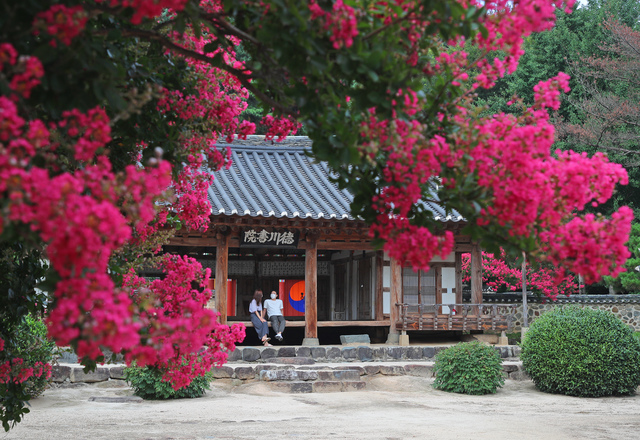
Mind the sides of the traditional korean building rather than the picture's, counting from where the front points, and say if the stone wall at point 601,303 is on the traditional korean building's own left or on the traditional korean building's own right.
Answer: on the traditional korean building's own left

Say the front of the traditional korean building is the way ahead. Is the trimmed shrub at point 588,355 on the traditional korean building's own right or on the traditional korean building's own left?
on the traditional korean building's own left

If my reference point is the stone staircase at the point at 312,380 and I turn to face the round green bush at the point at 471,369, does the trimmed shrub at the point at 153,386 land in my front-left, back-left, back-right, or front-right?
back-right

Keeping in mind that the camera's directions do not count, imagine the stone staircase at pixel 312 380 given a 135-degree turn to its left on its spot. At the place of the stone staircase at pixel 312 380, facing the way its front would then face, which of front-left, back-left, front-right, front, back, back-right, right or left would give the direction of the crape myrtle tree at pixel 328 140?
back-right

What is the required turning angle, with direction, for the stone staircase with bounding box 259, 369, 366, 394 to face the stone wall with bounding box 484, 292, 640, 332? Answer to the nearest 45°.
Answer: approximately 135° to its left

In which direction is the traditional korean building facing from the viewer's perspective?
toward the camera

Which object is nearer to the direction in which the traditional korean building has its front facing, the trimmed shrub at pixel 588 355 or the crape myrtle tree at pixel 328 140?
the crape myrtle tree

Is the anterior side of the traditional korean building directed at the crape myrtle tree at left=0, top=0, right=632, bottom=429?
yes

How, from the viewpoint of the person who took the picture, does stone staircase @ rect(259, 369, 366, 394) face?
facing the viewer

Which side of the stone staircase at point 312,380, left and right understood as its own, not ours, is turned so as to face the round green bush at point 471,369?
left

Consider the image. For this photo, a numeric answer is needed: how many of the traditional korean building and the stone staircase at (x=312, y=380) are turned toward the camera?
2

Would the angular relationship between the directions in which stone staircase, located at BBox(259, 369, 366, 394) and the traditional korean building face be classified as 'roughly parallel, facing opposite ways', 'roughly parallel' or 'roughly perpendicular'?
roughly parallel
